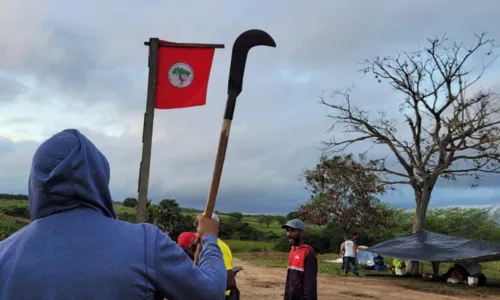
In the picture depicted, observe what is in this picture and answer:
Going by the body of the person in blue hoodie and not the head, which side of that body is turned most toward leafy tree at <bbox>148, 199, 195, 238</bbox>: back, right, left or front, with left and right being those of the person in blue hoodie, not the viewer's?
front

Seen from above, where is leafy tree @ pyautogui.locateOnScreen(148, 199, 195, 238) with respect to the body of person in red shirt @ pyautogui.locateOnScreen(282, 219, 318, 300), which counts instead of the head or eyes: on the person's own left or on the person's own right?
on the person's own right

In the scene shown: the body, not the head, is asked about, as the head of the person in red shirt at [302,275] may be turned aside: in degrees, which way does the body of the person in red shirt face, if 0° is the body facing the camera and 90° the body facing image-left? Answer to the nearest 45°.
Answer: approximately 45°

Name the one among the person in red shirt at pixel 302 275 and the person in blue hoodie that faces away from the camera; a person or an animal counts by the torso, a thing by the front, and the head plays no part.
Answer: the person in blue hoodie

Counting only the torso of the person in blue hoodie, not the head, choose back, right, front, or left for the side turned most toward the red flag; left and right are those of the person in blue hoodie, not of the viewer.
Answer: front

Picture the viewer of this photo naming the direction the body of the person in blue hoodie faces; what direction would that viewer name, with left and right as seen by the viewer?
facing away from the viewer

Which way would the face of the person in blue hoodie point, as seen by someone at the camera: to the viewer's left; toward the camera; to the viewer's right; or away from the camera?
away from the camera

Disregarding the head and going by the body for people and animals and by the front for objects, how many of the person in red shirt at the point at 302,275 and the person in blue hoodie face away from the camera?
1

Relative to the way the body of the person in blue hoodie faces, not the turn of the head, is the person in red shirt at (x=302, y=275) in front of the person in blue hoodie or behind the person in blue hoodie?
in front

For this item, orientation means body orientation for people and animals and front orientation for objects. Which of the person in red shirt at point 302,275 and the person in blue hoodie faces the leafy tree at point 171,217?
the person in blue hoodie
